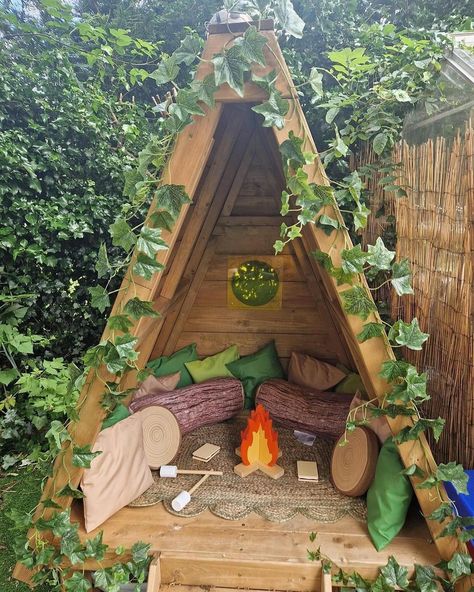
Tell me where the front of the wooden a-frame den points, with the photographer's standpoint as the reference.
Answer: facing the viewer

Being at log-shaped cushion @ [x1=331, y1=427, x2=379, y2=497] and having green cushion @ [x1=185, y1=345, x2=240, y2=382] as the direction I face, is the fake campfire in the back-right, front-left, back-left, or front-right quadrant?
front-left

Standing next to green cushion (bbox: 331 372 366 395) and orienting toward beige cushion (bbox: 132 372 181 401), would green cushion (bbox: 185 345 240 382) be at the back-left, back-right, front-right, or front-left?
front-right

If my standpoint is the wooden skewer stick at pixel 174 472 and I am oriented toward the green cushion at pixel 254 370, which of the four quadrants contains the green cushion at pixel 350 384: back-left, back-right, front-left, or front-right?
front-right
